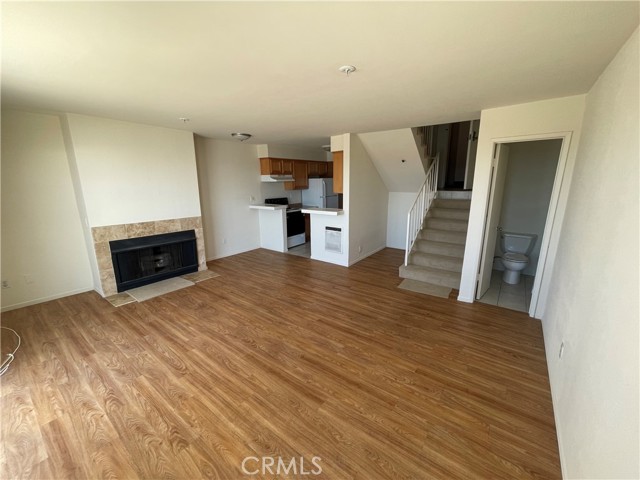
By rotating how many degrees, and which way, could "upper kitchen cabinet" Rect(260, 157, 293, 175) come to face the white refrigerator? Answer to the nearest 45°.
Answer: approximately 90° to its left

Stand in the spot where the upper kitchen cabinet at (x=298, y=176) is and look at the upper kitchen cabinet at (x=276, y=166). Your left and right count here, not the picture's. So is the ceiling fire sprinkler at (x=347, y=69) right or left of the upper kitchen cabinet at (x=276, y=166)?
left

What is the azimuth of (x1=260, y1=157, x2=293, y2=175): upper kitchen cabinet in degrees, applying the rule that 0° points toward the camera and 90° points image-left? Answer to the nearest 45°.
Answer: approximately 315°

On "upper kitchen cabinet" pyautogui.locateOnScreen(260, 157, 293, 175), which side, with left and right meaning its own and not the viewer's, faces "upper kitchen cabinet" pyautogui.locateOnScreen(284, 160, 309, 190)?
left

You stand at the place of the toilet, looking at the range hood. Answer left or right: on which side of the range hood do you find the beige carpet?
left

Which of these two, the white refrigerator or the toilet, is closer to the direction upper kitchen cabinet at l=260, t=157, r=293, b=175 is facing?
the toilet

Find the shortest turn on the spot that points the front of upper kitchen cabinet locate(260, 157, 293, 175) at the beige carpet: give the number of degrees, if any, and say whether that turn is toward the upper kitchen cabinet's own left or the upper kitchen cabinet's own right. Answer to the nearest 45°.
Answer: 0° — it already faces it

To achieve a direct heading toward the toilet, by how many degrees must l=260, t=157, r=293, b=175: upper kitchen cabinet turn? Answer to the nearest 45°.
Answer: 0° — it already faces it

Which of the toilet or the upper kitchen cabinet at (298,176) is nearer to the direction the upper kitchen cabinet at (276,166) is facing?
the toilet
